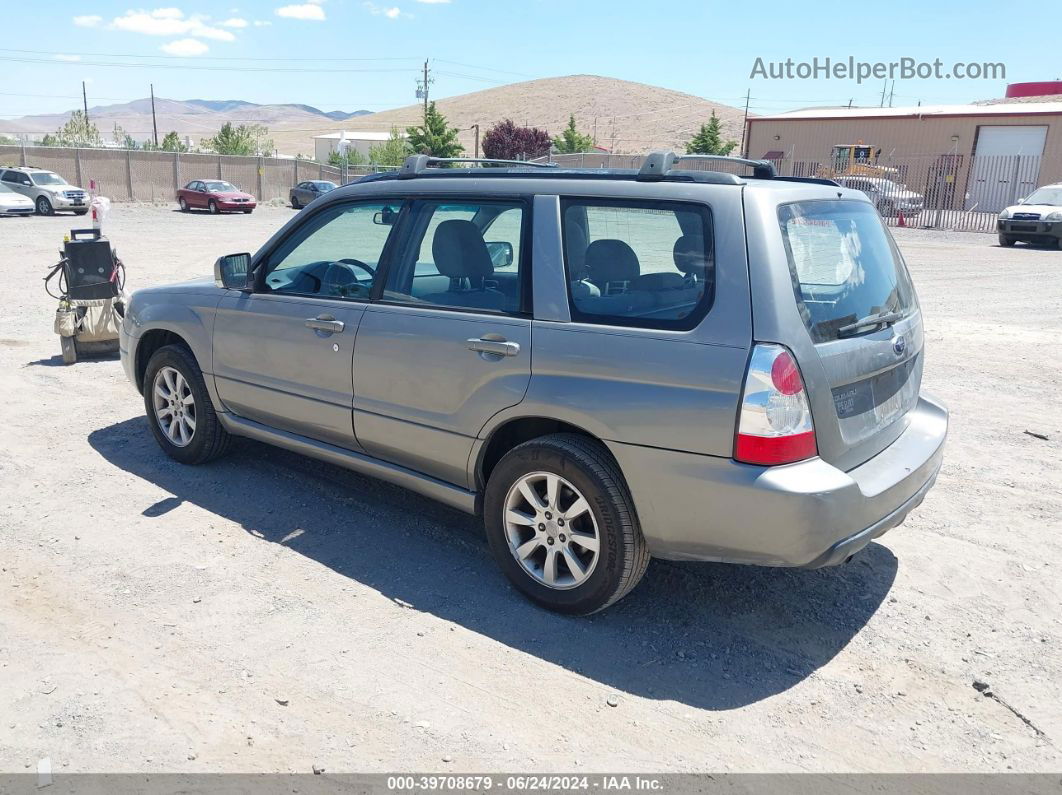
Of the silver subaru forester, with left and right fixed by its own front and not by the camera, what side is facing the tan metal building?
right

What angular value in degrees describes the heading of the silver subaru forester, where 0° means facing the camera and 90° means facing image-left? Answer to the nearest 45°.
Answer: approximately 135°

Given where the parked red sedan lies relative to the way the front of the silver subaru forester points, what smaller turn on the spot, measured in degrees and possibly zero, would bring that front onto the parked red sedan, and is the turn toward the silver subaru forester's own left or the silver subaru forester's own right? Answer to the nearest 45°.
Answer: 0° — it already faces it

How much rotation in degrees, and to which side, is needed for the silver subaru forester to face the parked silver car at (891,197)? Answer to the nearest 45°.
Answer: approximately 90° to its right

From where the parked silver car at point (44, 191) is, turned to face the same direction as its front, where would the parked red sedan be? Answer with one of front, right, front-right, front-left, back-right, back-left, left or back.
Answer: front-left

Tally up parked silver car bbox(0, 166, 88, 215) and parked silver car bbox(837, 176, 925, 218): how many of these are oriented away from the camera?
0

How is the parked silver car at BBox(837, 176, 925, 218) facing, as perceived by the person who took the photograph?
facing the viewer and to the right of the viewer

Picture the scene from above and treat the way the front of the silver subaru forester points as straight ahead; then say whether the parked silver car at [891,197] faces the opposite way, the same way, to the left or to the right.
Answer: the opposite way

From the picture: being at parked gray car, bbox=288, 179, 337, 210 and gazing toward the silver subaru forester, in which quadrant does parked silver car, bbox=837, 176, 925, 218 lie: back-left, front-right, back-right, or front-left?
front-left

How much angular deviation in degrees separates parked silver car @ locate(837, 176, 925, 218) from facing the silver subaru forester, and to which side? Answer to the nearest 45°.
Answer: approximately 45° to its right

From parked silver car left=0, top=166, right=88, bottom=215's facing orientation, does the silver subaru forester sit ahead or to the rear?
ahead

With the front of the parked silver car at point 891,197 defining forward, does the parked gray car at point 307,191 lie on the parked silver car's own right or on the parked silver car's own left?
on the parked silver car's own right

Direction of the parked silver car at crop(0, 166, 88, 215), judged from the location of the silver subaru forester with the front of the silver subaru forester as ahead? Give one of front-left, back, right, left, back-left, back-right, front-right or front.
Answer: front

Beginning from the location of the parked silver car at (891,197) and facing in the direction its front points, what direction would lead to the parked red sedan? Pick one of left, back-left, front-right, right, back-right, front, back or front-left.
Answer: back-right
